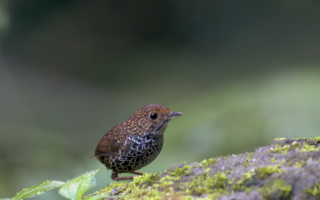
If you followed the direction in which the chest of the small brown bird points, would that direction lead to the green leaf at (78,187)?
no

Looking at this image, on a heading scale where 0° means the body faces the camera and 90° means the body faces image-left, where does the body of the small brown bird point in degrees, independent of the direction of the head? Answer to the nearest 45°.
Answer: approximately 270°

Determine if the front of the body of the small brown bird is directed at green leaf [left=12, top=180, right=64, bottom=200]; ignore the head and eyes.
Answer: no

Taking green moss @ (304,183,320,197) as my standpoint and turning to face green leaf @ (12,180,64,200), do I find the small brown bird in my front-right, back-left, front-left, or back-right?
front-right
